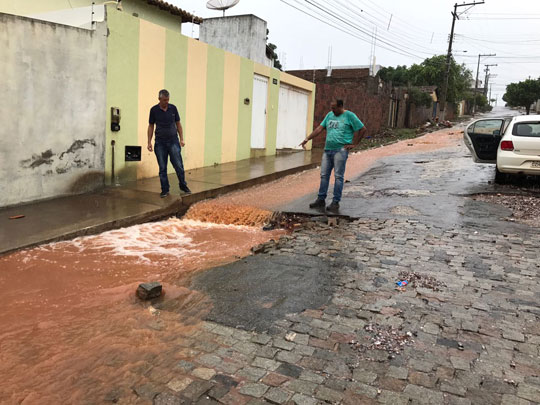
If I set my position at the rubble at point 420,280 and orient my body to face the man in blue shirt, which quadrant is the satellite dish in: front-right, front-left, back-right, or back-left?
front-right

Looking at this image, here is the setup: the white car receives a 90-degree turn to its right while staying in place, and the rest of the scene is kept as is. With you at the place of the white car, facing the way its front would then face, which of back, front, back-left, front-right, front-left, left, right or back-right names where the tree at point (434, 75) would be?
left

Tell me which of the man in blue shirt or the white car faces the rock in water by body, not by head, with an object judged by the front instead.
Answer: the man in blue shirt

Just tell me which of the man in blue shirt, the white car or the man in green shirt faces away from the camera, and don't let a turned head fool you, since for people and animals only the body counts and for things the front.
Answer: the white car

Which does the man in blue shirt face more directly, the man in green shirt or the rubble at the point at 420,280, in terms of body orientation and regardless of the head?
the rubble

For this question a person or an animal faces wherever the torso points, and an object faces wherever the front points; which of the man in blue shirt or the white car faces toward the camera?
the man in blue shirt

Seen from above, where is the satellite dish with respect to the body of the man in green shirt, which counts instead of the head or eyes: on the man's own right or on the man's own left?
on the man's own right

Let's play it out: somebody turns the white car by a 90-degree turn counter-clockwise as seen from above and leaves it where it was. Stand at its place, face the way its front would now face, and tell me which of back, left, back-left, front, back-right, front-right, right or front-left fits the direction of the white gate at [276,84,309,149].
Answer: front-right

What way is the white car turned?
away from the camera

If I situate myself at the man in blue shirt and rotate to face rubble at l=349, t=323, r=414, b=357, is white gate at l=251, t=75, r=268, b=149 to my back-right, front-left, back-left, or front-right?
back-left

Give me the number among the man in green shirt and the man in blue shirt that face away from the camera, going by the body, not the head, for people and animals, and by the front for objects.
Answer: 0

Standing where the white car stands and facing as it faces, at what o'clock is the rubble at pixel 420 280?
The rubble is roughly at 6 o'clock from the white car.

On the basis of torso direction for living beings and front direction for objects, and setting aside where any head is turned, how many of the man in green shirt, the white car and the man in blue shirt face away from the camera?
1

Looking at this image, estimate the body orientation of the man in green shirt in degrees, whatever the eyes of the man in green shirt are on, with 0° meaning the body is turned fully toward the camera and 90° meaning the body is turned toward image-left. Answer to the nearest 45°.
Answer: approximately 45°

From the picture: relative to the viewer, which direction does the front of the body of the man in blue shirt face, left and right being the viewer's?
facing the viewer

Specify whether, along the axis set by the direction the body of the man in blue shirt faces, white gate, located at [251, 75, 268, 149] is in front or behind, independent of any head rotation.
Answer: behind

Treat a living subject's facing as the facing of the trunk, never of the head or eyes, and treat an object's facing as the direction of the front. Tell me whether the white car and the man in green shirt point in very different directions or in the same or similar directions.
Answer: very different directions
